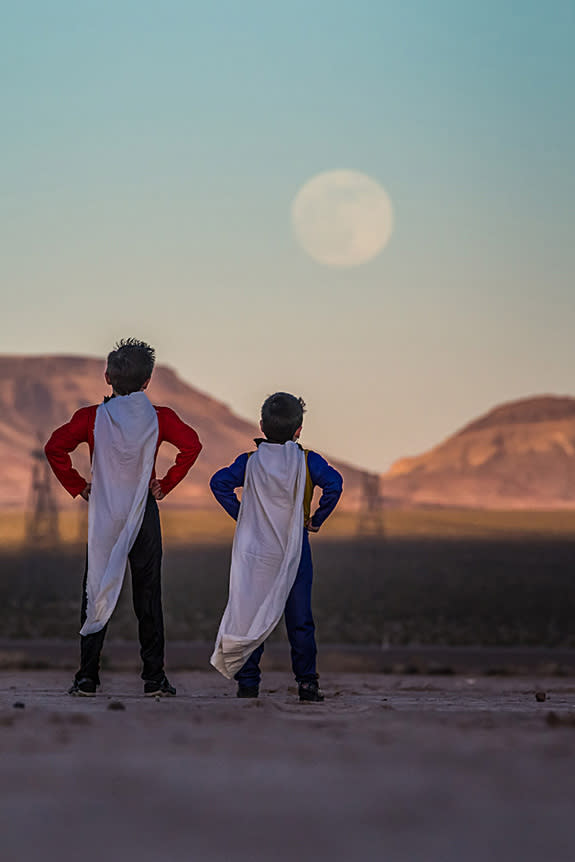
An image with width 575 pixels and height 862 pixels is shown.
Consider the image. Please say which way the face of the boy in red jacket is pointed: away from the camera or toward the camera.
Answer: away from the camera

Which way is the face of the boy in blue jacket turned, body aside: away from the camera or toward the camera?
away from the camera

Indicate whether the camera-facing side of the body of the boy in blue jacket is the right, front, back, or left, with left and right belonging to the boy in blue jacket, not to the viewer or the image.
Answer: back

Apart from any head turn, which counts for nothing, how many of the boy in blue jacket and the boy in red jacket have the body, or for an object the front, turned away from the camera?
2

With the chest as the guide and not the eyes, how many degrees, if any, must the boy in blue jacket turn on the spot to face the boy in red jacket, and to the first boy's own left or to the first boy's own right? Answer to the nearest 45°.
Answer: approximately 90° to the first boy's own left

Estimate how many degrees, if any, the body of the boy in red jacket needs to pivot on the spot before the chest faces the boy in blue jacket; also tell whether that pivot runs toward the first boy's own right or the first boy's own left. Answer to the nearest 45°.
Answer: approximately 90° to the first boy's own right

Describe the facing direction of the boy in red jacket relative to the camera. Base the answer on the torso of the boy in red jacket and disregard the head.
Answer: away from the camera
